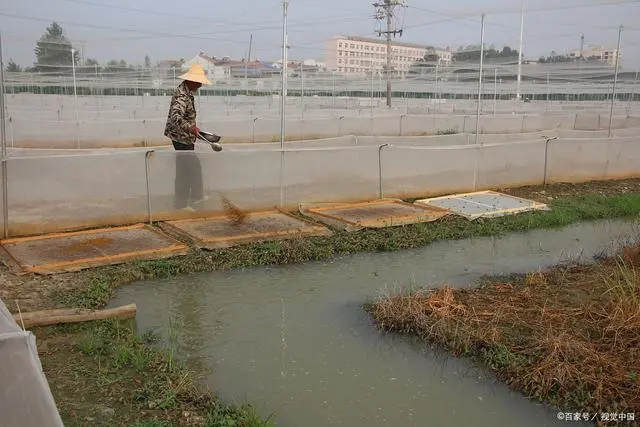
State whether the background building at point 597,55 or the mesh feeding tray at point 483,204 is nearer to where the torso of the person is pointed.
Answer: the mesh feeding tray

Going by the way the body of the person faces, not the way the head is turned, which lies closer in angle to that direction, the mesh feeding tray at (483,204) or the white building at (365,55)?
the mesh feeding tray

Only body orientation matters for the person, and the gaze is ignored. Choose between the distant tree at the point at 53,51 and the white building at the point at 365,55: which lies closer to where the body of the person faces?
the white building

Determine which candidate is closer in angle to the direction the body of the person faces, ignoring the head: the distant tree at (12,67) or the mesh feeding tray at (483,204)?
the mesh feeding tray

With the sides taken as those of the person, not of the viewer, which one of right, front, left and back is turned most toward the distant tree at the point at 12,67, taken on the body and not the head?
left

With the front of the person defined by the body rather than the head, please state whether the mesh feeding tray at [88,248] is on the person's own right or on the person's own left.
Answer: on the person's own right

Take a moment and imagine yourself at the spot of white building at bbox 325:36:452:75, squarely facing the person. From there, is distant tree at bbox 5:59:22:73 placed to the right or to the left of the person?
right

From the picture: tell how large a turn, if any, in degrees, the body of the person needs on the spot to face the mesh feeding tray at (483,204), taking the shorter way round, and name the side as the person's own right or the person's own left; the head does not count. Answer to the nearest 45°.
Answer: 0° — they already face it

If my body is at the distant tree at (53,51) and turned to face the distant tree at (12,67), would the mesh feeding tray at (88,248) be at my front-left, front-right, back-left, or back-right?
back-left

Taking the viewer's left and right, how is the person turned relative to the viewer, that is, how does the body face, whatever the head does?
facing to the right of the viewer

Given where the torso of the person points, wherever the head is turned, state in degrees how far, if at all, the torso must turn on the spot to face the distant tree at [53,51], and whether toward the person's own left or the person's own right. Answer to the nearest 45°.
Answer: approximately 90° to the person's own left
